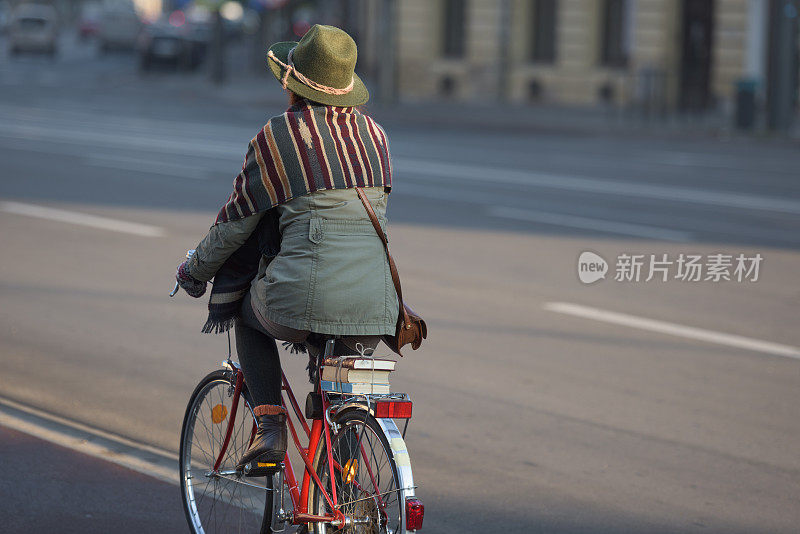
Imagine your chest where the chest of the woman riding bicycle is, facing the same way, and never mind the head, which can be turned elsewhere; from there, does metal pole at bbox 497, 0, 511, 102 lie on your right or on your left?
on your right

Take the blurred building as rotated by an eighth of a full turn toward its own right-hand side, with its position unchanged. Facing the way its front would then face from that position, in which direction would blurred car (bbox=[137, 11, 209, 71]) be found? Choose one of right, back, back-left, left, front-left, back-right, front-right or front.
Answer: right

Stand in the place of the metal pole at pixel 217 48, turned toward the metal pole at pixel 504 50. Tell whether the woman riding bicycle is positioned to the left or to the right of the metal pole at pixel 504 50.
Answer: right

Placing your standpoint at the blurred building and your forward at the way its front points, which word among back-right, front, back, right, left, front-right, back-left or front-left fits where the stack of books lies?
front

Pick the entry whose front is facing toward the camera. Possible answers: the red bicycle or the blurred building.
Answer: the blurred building

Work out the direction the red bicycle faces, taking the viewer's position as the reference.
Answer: facing away from the viewer and to the left of the viewer

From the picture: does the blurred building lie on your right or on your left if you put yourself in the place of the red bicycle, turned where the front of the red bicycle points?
on your right

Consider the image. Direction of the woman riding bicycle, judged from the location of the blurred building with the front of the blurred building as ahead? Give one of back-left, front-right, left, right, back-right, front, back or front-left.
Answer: front

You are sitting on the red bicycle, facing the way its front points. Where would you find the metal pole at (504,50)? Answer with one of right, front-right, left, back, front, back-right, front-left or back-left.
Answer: front-right

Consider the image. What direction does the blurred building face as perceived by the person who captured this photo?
facing the viewer

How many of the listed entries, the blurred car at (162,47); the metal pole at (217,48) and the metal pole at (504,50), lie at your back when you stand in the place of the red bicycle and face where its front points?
0

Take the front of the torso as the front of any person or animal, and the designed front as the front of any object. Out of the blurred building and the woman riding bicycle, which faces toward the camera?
the blurred building

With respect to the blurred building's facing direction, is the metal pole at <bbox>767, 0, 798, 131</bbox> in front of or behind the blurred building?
in front
